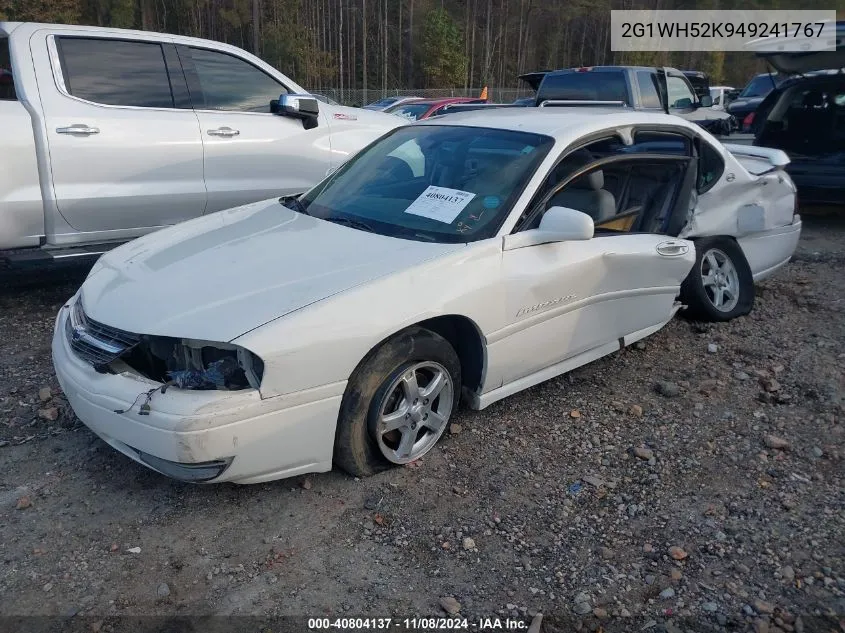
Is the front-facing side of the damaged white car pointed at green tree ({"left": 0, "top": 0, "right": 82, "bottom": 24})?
no

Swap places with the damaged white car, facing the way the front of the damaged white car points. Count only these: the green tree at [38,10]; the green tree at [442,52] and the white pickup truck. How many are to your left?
0

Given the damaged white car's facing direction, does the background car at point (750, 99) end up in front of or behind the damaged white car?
behind

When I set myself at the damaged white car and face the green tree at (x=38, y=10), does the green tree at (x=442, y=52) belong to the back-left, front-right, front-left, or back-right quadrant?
front-right

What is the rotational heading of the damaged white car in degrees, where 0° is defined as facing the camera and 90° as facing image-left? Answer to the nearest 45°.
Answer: approximately 45°

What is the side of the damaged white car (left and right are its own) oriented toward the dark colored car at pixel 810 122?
back

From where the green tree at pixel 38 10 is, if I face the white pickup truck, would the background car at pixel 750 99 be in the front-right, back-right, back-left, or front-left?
front-left

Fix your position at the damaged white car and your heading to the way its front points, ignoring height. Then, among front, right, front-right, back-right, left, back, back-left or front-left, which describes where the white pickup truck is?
right

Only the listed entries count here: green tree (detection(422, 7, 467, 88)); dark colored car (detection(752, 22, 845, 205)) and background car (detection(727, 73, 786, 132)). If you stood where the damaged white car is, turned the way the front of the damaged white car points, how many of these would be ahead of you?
0

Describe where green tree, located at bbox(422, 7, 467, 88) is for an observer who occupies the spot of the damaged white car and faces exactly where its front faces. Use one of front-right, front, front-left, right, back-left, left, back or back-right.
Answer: back-right
